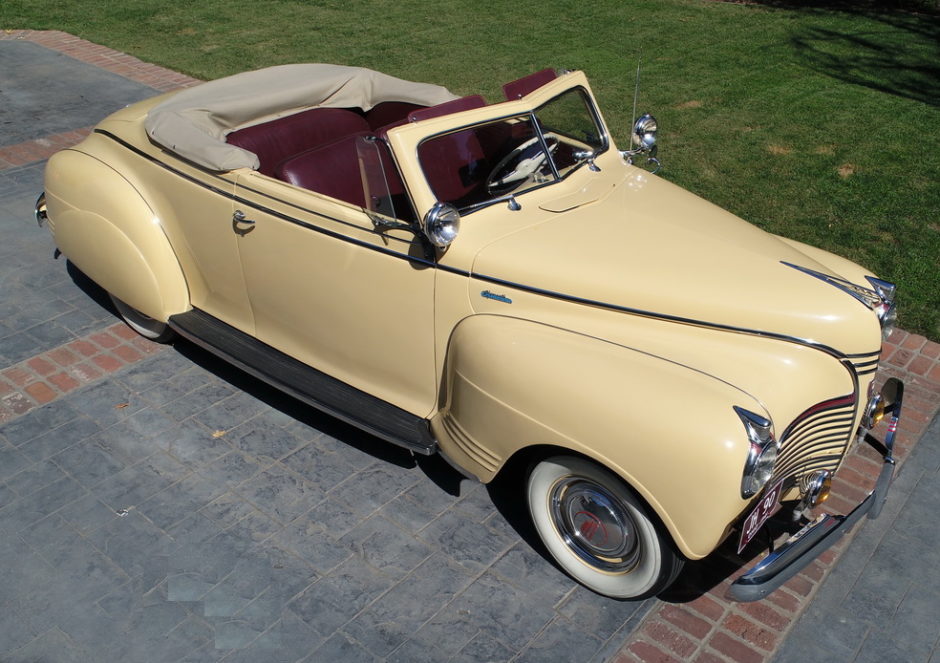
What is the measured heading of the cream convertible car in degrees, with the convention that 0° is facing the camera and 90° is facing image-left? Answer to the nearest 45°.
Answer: approximately 315°
